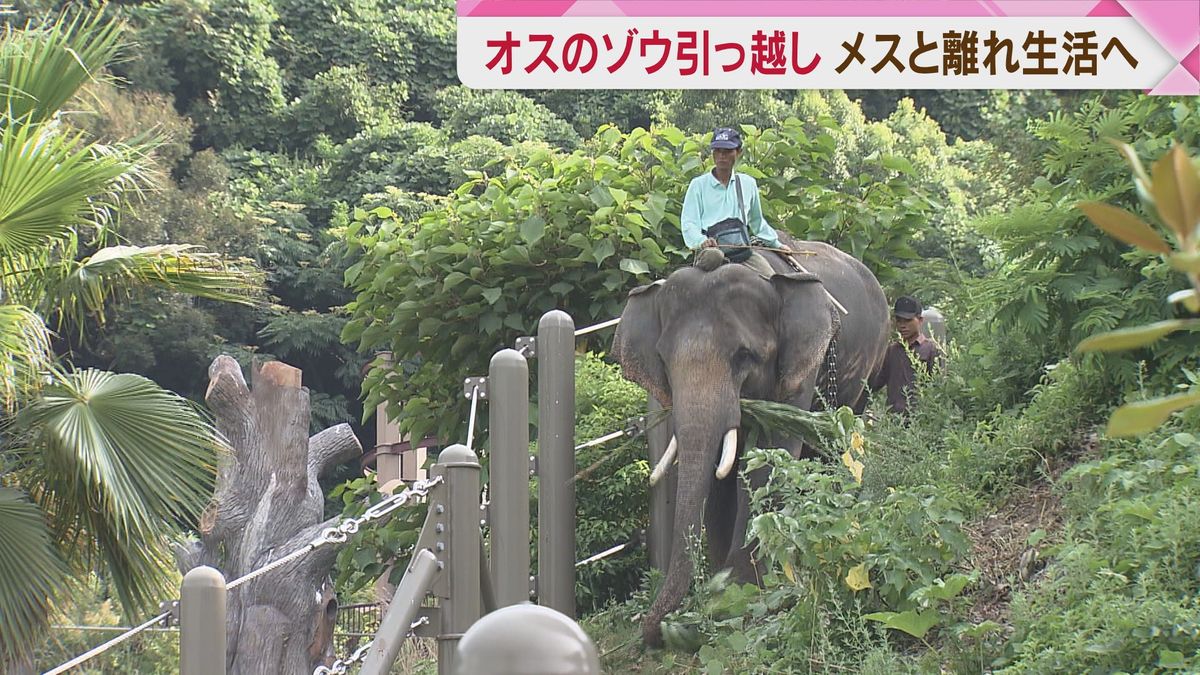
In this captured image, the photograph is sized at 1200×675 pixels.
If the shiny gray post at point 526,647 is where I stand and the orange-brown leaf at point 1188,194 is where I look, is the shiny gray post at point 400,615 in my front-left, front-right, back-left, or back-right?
back-left

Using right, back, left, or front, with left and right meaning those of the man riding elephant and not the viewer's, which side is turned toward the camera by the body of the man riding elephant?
front

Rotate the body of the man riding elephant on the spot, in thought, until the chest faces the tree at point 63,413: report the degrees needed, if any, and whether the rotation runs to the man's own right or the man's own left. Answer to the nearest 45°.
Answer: approximately 90° to the man's own right

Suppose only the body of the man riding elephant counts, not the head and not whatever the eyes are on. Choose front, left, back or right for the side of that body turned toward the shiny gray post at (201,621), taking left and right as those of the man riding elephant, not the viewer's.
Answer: front

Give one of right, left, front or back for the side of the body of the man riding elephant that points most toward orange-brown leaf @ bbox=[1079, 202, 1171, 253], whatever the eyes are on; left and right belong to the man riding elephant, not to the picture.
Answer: front

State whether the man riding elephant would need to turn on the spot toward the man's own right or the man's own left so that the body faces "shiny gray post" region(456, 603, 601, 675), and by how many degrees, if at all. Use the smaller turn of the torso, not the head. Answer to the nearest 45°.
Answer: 0° — they already face it

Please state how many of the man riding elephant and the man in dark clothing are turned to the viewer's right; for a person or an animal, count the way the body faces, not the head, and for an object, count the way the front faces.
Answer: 0

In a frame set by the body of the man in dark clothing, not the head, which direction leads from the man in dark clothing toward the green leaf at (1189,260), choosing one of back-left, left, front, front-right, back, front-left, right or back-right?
front-left

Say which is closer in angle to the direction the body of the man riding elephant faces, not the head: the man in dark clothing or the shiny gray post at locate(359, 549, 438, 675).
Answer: the shiny gray post

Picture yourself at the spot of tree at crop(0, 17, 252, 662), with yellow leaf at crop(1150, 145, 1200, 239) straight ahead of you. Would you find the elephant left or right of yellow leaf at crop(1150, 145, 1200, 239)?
left

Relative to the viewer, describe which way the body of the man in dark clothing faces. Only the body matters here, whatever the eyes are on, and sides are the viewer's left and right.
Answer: facing the viewer and to the left of the viewer

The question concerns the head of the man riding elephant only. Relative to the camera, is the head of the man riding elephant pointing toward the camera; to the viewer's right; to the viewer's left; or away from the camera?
toward the camera
